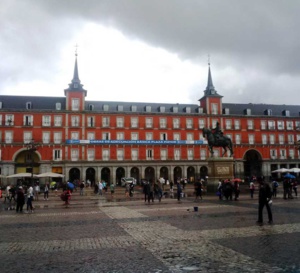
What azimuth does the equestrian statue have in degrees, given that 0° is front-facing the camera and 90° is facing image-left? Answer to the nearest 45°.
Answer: approximately 90°
